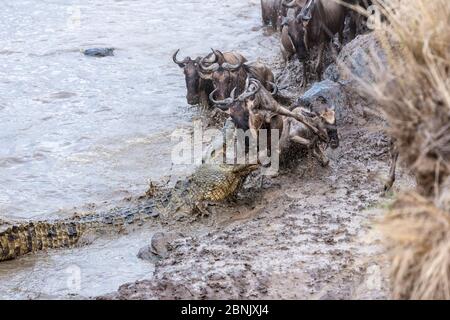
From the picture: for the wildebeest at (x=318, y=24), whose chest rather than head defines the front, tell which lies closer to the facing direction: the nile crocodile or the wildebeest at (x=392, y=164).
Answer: the nile crocodile

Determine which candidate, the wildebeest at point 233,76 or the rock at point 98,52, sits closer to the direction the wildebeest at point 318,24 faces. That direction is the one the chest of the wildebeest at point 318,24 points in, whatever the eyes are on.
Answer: the wildebeest

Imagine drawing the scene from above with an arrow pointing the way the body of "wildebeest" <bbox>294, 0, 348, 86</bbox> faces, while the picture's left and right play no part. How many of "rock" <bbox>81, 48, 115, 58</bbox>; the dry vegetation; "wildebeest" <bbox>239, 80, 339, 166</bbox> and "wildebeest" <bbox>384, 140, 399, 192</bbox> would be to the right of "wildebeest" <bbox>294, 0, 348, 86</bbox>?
1

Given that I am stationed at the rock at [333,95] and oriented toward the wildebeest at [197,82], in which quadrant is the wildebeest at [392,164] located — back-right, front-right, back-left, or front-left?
back-left

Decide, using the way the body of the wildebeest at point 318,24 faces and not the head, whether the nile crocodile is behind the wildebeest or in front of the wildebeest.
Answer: in front

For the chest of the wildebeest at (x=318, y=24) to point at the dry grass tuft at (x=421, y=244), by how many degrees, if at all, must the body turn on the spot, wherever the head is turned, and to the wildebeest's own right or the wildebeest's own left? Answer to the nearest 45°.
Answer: approximately 45° to the wildebeest's own left

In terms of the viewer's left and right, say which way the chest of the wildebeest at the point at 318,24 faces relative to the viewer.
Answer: facing the viewer and to the left of the viewer

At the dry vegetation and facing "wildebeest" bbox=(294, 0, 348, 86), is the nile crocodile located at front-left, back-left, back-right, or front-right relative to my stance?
front-left

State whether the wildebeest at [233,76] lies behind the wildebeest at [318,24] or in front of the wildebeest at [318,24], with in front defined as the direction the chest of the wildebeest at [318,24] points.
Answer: in front

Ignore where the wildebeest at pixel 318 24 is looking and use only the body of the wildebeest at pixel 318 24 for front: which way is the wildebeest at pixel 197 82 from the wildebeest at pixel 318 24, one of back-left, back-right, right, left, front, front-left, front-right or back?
front-right
